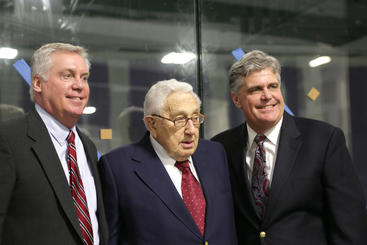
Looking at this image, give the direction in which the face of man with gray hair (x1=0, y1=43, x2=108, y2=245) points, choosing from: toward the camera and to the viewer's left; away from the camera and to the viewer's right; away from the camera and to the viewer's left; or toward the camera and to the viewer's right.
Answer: toward the camera and to the viewer's right

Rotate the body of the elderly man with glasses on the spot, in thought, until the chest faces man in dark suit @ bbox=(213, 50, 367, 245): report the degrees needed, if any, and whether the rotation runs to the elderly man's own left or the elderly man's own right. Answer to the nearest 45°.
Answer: approximately 45° to the elderly man's own left

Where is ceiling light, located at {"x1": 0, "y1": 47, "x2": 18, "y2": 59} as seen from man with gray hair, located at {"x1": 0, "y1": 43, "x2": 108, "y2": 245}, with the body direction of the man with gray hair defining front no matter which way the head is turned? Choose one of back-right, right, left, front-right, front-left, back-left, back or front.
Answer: back-left

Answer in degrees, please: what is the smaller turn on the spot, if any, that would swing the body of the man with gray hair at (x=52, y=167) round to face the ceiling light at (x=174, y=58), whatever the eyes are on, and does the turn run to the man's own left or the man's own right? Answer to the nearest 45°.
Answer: approximately 90° to the man's own left

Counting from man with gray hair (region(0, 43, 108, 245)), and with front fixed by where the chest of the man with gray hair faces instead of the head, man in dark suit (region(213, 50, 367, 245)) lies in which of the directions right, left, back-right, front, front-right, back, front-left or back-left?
front-left

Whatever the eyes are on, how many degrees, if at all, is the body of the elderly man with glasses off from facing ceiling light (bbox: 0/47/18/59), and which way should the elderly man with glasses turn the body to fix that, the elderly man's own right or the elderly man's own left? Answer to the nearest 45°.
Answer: approximately 180°

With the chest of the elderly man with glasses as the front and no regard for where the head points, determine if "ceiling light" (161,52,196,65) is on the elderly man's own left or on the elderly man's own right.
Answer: on the elderly man's own left

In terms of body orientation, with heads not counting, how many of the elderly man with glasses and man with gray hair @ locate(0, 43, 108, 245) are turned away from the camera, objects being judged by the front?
0

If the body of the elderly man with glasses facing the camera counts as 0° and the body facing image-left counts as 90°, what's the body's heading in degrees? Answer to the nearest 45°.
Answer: approximately 315°

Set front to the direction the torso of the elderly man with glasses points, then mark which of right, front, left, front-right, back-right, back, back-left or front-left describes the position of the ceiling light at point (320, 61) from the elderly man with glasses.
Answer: left

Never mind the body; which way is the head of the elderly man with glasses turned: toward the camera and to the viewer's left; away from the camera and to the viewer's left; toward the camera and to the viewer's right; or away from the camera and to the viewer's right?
toward the camera and to the viewer's right
